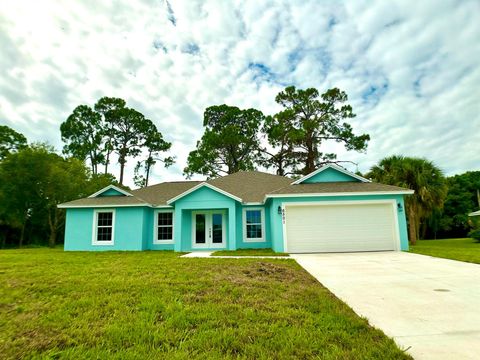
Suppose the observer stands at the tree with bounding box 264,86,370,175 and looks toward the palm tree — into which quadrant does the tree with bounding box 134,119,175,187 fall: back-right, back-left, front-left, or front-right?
back-right

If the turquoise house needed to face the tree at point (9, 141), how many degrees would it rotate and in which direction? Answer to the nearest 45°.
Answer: approximately 135° to its right

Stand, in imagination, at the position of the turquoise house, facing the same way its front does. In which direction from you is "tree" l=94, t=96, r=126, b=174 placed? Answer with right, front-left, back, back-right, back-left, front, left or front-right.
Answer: back-right

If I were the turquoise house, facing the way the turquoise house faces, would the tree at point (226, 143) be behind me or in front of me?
behind

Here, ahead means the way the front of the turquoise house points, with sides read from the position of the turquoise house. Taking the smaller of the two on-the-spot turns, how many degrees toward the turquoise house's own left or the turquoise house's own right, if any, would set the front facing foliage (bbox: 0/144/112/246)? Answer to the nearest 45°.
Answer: approximately 135° to the turquoise house's own right

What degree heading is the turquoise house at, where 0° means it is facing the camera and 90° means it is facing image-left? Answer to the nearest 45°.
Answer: approximately 0°

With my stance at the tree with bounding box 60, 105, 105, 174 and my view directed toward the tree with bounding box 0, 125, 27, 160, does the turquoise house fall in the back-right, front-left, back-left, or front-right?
back-left

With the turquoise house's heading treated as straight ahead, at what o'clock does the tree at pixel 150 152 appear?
The tree is roughly at 5 o'clock from the turquoise house.

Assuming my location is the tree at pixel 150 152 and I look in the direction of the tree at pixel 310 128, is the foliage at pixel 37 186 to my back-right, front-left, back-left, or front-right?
back-right

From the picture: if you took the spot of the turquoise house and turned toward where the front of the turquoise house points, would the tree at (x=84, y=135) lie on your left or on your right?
on your right

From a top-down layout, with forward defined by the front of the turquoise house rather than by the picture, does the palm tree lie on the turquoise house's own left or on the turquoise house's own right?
on the turquoise house's own left

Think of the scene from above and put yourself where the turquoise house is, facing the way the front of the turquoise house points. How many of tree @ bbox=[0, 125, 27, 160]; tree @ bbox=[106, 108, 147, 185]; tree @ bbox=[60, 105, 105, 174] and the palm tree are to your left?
1
